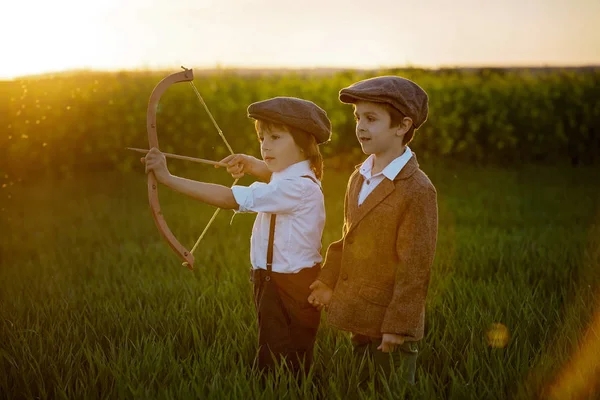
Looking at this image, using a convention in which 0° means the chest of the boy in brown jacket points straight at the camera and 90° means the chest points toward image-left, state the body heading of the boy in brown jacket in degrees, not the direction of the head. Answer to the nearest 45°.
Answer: approximately 45°

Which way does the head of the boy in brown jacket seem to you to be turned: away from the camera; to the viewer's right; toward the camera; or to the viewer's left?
to the viewer's left
